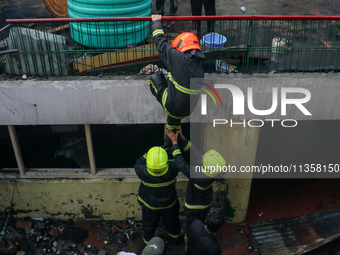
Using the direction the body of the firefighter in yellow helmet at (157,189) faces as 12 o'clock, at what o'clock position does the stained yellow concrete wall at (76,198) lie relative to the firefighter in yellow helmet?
The stained yellow concrete wall is roughly at 10 o'clock from the firefighter in yellow helmet.

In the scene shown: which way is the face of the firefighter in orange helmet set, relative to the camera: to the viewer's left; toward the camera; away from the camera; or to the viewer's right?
away from the camera

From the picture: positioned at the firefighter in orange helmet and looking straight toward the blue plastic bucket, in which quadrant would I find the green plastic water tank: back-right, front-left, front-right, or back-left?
front-left

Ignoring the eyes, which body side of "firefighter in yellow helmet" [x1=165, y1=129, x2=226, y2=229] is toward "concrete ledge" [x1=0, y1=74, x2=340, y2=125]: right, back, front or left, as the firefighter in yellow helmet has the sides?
front

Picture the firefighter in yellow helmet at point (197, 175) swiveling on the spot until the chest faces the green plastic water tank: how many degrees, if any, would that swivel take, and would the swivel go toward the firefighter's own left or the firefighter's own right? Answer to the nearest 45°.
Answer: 0° — they already face it

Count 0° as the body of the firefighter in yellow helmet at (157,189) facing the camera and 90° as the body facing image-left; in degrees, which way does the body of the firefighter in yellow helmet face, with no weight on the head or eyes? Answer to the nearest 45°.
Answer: approximately 180°

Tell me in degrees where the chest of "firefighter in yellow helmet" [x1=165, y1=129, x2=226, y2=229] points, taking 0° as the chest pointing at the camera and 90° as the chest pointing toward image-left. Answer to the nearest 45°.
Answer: approximately 135°
